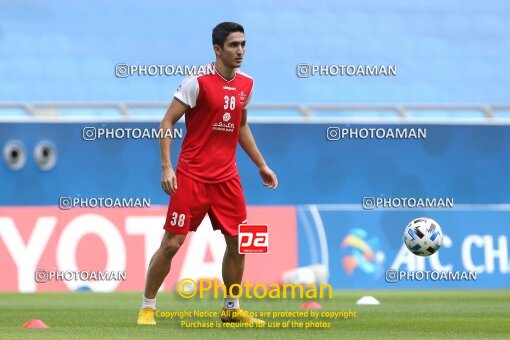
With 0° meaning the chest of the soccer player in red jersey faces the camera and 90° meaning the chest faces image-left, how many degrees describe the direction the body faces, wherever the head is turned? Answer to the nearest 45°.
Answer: approximately 315°
